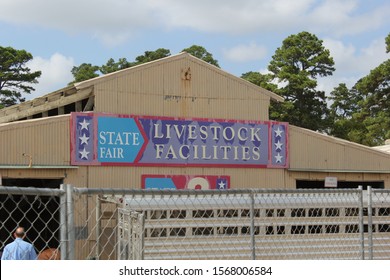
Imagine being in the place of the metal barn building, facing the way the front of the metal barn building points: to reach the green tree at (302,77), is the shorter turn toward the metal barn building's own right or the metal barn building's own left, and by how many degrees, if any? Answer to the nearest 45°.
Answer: approximately 180°

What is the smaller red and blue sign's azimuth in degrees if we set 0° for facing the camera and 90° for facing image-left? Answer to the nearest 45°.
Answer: approximately 0°

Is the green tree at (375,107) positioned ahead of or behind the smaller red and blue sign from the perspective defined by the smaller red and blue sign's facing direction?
behind

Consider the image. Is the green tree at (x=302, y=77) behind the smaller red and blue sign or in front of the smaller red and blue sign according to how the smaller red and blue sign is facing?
behind

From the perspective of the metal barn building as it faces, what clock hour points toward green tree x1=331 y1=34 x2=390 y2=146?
The green tree is roughly at 7 o'clock from the metal barn building.

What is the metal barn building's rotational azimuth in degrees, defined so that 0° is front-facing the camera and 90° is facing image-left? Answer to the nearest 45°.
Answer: approximately 0°
